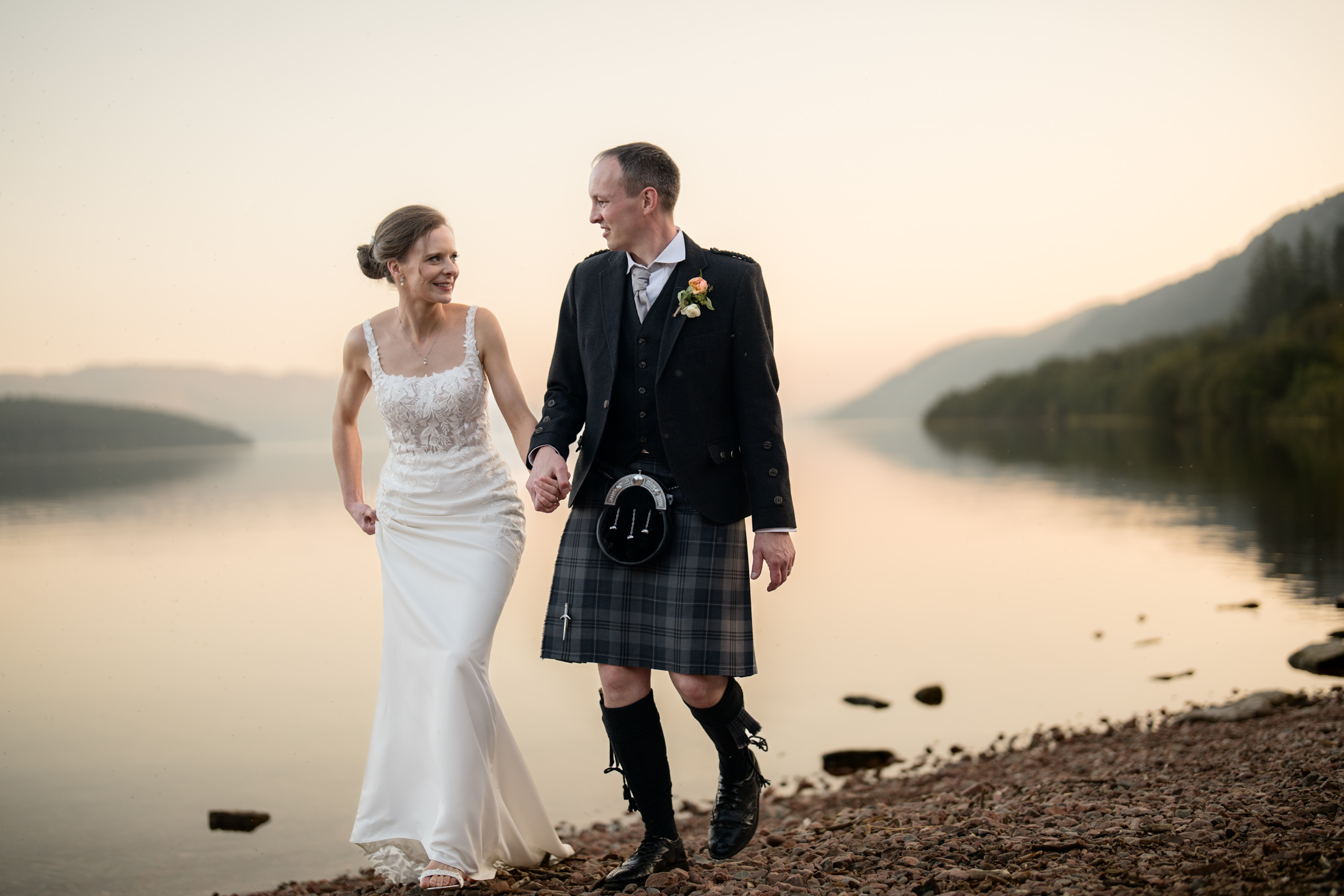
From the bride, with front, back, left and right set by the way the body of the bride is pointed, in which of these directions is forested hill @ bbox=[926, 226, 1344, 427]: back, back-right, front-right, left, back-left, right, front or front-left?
back-left

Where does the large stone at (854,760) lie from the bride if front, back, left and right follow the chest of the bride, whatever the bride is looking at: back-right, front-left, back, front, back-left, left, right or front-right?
back-left

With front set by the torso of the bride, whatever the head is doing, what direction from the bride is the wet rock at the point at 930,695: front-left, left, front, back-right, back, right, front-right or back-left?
back-left

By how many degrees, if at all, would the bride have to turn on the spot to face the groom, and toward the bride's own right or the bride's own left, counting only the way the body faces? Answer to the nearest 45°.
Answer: approximately 45° to the bride's own left

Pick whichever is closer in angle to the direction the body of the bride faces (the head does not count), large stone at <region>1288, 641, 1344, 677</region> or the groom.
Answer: the groom

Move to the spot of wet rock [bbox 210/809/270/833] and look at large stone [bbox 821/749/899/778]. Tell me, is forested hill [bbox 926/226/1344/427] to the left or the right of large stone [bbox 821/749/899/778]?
left

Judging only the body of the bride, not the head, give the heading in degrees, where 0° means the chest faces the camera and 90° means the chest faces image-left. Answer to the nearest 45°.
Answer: approximately 0°

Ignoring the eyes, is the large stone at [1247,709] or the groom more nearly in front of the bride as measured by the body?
the groom
